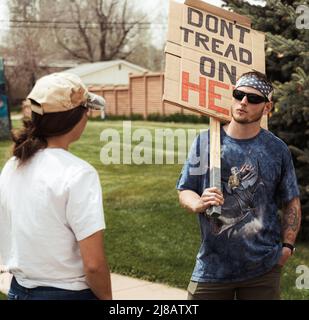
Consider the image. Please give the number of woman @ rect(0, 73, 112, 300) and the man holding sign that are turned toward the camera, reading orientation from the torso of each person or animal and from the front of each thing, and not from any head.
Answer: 1

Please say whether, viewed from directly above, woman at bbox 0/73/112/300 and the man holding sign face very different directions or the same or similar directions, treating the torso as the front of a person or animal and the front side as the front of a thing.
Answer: very different directions

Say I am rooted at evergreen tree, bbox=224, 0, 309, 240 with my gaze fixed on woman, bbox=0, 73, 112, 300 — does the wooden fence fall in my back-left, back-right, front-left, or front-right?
back-right

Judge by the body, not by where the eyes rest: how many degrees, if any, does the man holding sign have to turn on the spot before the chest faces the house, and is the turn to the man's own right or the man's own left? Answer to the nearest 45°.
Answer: approximately 180°

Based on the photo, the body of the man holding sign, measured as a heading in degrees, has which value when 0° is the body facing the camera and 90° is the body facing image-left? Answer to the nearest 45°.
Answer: approximately 0°

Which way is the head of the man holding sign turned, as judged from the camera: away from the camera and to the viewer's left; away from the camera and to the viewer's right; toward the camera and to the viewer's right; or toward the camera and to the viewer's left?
toward the camera and to the viewer's left

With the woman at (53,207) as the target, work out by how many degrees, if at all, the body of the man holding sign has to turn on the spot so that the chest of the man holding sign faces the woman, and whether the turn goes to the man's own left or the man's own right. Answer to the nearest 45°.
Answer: approximately 45° to the man's own right

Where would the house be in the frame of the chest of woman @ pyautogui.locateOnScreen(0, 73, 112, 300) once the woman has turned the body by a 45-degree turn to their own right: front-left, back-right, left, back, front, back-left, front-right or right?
left

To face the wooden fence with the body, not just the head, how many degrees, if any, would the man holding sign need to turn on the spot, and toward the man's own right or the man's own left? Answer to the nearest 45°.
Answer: approximately 180°

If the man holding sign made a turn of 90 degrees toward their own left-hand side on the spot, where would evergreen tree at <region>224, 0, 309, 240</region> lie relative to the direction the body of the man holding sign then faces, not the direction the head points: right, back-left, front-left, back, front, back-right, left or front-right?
left

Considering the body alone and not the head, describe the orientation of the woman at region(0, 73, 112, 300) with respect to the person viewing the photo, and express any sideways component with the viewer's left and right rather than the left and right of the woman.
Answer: facing away from the viewer and to the right of the viewer
